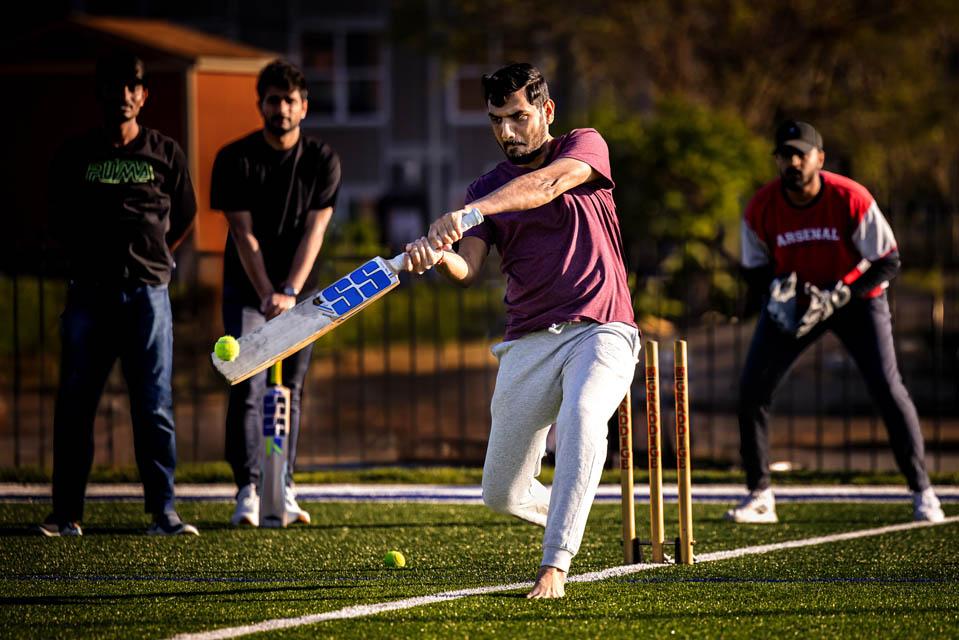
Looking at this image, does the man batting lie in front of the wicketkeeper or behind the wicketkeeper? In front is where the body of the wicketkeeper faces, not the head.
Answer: in front

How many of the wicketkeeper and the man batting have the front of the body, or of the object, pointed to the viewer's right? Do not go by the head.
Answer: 0

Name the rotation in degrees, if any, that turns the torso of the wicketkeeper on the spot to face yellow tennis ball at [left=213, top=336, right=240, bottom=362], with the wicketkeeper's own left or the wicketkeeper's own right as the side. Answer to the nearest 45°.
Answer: approximately 45° to the wicketkeeper's own right

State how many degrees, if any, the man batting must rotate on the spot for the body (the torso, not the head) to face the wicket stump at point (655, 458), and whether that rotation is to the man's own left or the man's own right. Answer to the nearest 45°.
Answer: approximately 180°

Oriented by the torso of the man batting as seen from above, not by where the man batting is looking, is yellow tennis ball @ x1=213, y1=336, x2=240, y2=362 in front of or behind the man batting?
in front

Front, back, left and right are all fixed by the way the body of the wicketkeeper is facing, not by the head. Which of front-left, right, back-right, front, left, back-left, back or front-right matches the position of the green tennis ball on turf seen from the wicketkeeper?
front-right

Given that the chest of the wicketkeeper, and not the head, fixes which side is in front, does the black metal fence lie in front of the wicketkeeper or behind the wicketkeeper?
behind

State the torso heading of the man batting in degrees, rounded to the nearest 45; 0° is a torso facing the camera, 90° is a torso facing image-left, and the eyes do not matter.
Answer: approximately 45°

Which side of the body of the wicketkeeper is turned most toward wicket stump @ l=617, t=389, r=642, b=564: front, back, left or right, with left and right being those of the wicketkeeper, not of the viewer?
front

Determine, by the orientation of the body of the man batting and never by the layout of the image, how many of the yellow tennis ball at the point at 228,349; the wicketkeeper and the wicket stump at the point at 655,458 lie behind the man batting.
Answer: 2

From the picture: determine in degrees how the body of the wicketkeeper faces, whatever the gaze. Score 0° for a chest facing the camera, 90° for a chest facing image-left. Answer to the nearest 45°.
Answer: approximately 0°
